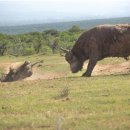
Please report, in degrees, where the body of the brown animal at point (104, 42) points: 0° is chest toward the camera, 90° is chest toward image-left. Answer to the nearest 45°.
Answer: approximately 90°
